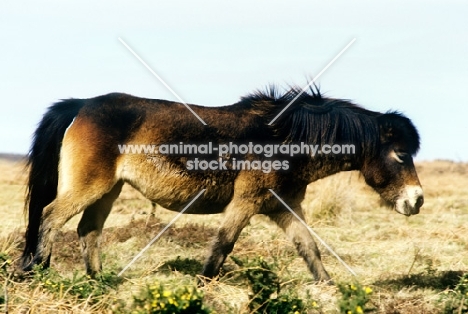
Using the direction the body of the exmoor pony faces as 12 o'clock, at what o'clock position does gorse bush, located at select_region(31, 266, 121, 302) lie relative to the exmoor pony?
The gorse bush is roughly at 4 o'clock from the exmoor pony.

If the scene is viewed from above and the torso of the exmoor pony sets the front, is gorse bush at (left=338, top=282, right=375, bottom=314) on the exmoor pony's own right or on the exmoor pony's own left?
on the exmoor pony's own right

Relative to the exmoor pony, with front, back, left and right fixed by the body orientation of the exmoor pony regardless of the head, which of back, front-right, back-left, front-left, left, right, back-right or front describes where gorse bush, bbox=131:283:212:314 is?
right

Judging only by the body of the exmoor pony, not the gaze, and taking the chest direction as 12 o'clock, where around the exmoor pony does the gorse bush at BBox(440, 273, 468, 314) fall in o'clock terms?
The gorse bush is roughly at 1 o'clock from the exmoor pony.

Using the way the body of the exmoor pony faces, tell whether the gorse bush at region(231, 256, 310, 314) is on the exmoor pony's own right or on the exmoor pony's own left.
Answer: on the exmoor pony's own right

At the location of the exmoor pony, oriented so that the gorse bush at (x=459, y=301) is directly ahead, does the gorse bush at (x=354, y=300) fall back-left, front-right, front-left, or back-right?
front-right

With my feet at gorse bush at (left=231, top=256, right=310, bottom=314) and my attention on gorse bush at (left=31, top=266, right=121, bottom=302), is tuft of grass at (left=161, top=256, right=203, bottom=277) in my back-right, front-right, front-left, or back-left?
front-right

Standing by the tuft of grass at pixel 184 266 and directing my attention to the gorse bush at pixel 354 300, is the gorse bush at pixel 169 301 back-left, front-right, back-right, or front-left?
front-right

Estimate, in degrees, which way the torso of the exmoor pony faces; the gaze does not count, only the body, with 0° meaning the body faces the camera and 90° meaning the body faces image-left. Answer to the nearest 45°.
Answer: approximately 270°
